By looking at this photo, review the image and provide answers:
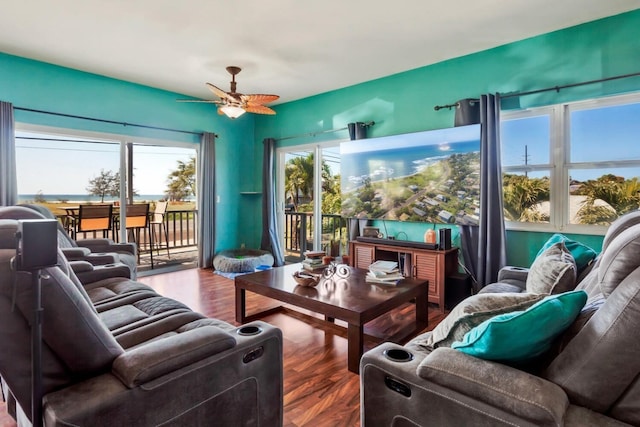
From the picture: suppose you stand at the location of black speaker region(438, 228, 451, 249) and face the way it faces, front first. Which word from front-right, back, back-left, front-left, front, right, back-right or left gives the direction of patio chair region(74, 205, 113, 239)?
front-right

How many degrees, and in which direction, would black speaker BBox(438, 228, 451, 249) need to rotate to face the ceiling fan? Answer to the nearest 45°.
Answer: approximately 45° to its right

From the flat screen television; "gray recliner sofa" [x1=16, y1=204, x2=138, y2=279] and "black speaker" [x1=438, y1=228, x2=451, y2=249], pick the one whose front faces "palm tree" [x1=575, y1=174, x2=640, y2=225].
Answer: the gray recliner sofa

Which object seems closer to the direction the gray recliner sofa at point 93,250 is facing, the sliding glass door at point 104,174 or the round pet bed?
the round pet bed

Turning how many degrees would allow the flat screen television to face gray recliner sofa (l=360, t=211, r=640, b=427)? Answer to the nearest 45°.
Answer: approximately 45° to its left

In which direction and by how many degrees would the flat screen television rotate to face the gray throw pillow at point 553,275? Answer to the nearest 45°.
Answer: approximately 45° to its left

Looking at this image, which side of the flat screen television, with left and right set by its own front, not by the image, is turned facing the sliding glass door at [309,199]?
right

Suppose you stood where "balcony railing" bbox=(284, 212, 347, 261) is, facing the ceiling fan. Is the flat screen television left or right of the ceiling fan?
left

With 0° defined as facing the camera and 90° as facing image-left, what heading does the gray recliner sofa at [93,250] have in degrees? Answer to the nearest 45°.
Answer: approximately 315°

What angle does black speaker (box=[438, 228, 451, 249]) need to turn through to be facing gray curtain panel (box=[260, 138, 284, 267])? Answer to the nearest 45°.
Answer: approximately 90° to its right

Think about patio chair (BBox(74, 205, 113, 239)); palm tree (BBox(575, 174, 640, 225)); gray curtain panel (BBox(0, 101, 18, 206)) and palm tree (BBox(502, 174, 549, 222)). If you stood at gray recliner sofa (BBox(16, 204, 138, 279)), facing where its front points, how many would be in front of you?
2
